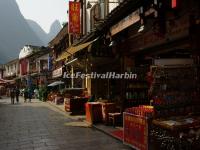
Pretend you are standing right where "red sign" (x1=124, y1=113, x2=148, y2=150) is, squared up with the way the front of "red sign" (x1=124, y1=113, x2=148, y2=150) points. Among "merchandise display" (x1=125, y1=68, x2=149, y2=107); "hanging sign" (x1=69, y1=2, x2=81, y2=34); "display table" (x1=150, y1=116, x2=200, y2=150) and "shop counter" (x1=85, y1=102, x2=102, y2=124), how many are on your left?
1

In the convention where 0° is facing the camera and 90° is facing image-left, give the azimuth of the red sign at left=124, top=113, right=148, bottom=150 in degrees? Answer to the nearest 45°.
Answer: approximately 45°

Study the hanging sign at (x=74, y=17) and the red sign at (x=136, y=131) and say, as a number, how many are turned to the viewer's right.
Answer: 0

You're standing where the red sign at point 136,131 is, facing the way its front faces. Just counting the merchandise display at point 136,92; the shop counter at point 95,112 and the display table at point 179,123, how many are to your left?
1

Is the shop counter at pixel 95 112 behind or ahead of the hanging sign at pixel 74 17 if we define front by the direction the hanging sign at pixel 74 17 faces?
ahead

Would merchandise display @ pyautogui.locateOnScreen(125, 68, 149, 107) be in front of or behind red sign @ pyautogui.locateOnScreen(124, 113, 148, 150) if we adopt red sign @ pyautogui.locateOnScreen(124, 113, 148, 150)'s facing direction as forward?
behind

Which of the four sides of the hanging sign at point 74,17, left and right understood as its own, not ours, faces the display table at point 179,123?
front

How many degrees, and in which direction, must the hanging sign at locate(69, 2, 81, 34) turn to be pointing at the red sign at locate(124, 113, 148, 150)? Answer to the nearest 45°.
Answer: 0° — it already faces it

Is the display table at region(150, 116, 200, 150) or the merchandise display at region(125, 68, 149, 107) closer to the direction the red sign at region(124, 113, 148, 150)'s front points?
the display table

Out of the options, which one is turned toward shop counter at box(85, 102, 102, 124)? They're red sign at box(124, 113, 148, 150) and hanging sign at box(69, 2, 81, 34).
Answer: the hanging sign

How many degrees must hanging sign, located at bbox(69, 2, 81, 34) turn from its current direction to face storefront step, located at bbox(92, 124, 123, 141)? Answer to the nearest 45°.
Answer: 0° — it already faces it

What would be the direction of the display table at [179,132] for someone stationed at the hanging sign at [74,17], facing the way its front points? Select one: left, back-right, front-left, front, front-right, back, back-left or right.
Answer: front

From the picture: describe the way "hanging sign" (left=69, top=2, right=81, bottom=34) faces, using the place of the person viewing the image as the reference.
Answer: facing the viewer
